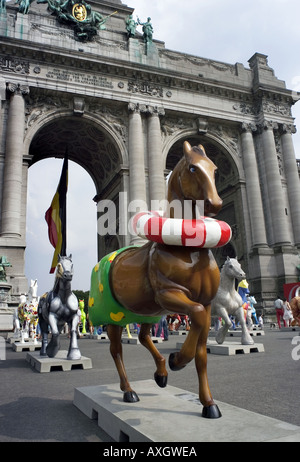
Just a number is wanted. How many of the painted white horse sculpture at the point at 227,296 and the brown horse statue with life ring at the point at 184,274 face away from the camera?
0

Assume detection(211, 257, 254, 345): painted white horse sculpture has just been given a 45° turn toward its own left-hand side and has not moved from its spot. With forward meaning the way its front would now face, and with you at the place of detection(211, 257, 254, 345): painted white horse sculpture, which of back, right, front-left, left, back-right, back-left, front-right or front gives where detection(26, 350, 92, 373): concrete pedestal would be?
back-right

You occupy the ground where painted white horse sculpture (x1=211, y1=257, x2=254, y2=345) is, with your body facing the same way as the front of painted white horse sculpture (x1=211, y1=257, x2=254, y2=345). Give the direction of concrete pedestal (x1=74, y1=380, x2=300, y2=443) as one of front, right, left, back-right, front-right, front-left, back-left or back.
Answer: front-right

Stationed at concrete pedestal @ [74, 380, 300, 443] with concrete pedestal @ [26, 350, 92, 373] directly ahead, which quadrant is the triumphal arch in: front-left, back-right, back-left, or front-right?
front-right

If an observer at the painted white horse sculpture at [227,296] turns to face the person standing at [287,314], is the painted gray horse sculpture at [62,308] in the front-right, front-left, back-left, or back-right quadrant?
back-left

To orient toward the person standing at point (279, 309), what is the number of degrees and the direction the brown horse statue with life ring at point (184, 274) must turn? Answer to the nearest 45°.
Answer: approximately 135° to its left

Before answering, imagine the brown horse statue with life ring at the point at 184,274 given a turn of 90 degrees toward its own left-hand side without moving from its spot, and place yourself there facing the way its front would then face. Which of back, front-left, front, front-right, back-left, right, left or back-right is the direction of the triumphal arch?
front-left
